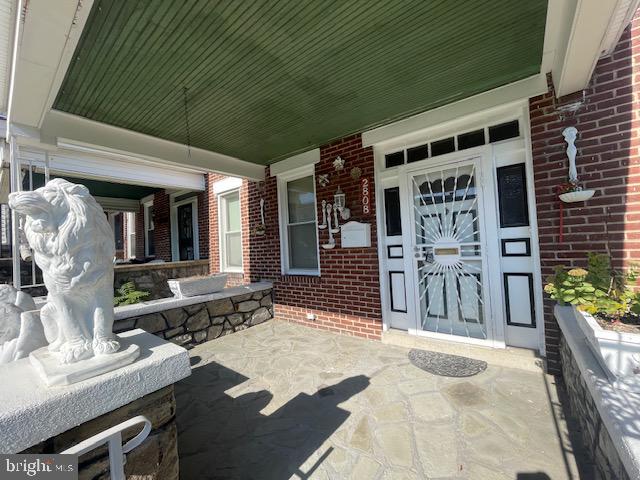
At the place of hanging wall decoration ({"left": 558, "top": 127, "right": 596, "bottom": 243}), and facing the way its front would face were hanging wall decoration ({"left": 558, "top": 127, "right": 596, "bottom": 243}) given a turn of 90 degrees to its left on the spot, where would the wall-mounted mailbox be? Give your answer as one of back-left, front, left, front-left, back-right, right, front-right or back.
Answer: back

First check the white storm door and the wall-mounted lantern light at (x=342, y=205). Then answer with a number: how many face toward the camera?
2

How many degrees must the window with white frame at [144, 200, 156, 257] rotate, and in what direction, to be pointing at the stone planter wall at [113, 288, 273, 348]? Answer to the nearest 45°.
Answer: approximately 45° to its left

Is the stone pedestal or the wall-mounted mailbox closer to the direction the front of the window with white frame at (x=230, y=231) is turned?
the stone pedestal

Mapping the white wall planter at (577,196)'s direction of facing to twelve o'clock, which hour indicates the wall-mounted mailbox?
The wall-mounted mailbox is roughly at 3 o'clock from the white wall planter.

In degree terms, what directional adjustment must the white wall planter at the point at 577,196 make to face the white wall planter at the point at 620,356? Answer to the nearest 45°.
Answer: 0° — it already faces it

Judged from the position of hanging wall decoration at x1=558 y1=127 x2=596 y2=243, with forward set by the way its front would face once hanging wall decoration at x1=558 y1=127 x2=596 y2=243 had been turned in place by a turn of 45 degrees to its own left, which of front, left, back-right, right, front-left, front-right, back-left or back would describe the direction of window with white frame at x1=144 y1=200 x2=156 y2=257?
back-right

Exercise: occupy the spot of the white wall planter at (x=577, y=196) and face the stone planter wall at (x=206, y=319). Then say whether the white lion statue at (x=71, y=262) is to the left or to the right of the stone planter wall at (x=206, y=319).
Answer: left

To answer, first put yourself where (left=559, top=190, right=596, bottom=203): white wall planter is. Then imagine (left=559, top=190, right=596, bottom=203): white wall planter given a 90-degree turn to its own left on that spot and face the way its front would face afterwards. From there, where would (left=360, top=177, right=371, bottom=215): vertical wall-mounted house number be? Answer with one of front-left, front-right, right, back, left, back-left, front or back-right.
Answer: back

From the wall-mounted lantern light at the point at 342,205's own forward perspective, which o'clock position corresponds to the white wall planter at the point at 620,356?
The white wall planter is roughly at 11 o'clock from the wall-mounted lantern light.

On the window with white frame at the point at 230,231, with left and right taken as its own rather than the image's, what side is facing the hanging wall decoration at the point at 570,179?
left

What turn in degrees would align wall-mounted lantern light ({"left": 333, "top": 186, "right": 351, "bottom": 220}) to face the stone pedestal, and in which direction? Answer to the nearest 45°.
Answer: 0° — it already faces it

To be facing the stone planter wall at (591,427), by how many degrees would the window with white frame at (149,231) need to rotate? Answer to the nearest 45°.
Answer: approximately 45° to its left

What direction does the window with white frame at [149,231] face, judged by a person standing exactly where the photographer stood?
facing the viewer and to the left of the viewer

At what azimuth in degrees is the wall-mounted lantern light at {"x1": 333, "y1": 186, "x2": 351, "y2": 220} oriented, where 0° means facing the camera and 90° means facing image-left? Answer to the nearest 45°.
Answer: approximately 0°
